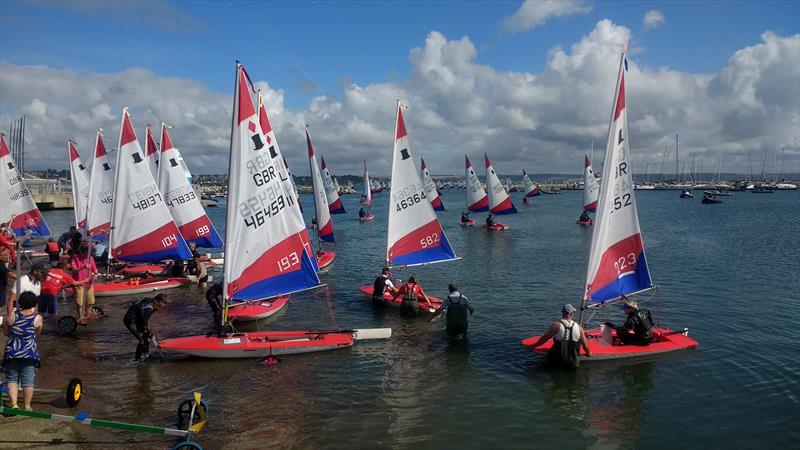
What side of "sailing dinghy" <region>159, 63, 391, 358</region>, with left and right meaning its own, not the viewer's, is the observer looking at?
left

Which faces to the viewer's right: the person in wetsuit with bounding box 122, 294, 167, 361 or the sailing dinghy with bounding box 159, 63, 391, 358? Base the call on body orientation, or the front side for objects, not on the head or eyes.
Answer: the person in wetsuit

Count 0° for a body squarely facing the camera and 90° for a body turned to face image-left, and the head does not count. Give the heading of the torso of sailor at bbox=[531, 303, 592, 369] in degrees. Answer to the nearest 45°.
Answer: approximately 180°

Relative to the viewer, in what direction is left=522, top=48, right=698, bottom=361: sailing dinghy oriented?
to the viewer's left

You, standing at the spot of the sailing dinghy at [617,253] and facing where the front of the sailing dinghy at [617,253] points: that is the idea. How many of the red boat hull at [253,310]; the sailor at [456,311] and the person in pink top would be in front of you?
3

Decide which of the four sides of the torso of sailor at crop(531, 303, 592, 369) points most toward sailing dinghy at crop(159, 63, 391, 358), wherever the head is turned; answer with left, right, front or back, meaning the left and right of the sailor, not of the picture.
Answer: left

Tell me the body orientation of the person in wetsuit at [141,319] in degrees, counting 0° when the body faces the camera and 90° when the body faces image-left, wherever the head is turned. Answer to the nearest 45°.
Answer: approximately 270°

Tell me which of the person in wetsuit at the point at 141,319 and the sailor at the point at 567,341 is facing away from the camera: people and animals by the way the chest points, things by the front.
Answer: the sailor

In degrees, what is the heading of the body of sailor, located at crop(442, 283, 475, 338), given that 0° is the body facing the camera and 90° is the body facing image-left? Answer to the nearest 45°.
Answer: approximately 180°
